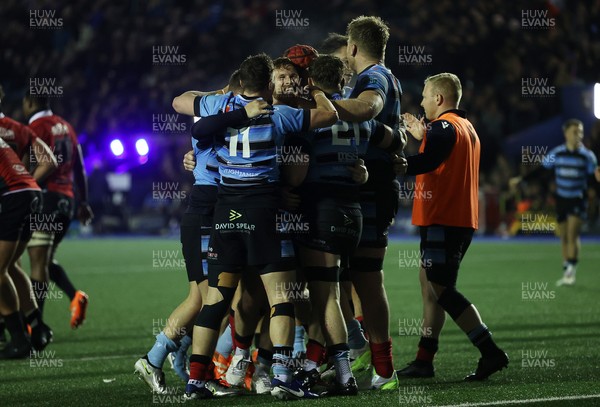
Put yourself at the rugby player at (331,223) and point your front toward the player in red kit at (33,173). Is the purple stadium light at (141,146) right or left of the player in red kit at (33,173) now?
right

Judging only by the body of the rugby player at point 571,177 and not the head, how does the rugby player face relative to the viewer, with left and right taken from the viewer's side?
facing the viewer

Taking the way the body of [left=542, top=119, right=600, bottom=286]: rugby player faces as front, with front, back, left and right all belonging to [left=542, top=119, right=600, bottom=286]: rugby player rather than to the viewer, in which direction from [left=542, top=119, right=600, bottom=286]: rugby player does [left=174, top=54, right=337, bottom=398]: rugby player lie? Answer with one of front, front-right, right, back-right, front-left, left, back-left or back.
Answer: front

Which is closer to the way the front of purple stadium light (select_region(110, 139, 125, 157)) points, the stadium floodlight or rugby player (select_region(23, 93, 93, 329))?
the rugby player

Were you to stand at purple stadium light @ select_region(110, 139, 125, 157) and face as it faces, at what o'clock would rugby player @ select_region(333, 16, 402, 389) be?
The rugby player is roughly at 12 o'clock from the purple stadium light.

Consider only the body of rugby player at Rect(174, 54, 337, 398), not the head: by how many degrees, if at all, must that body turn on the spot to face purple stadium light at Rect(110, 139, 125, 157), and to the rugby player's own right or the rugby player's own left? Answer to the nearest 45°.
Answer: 0° — they already face it

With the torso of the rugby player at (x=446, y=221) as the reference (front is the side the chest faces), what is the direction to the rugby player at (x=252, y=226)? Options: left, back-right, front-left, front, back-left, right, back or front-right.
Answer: front-left

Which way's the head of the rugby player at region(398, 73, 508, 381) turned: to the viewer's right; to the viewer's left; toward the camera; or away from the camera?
to the viewer's left

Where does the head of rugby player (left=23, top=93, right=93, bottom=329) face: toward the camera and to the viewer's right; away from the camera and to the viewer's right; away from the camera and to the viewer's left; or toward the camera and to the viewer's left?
away from the camera and to the viewer's left

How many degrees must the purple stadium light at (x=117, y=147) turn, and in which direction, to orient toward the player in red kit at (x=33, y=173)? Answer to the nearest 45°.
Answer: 0° — it already faces them

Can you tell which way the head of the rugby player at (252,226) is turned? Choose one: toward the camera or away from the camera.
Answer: away from the camera

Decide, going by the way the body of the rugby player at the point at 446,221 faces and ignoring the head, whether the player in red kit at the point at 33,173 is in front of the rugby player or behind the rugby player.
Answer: in front

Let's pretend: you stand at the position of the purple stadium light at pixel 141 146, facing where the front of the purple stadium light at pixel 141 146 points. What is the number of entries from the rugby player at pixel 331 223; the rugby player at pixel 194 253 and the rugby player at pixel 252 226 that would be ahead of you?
3

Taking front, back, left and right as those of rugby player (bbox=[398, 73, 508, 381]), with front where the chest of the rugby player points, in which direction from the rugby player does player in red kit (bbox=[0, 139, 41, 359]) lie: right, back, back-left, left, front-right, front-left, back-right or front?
front

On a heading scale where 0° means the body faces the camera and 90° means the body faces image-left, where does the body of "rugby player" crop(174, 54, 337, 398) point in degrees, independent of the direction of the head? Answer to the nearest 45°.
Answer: approximately 180°

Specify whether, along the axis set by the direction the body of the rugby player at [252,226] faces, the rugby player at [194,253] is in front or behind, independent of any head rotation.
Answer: in front

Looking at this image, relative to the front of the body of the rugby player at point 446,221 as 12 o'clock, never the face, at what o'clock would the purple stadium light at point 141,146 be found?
The purple stadium light is roughly at 2 o'clock from the rugby player.
